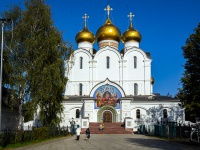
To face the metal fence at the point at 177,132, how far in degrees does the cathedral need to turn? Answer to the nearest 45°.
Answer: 0° — it already faces it

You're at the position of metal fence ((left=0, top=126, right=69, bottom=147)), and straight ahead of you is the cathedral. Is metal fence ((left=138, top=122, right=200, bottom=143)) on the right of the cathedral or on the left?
right

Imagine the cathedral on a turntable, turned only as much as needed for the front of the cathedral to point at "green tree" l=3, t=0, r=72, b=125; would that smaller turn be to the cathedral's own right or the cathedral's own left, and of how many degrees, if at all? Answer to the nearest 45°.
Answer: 0° — it already faces it

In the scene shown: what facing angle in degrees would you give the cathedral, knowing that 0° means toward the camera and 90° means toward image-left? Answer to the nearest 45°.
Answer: approximately 0°
